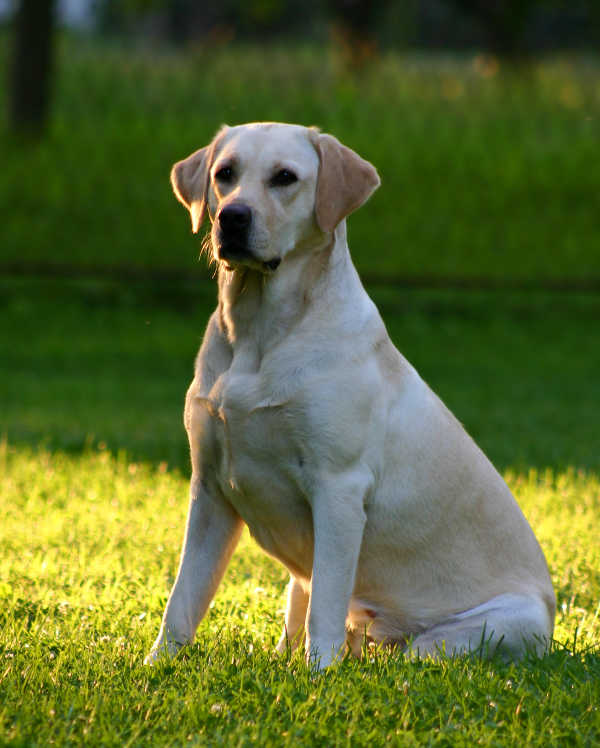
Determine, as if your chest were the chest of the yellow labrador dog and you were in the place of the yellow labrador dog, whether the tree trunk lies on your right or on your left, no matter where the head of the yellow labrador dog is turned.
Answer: on your right

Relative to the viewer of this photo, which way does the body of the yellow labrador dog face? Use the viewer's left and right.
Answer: facing the viewer and to the left of the viewer
